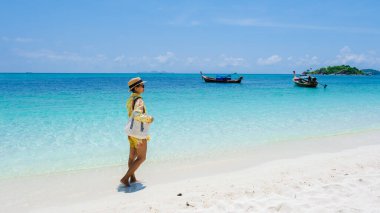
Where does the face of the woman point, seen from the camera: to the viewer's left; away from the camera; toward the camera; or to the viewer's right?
to the viewer's right

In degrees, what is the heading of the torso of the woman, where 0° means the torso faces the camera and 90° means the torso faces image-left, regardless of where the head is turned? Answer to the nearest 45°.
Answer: approximately 270°

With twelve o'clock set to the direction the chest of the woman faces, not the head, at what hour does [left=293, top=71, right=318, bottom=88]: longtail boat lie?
The longtail boat is roughly at 10 o'clock from the woman.
